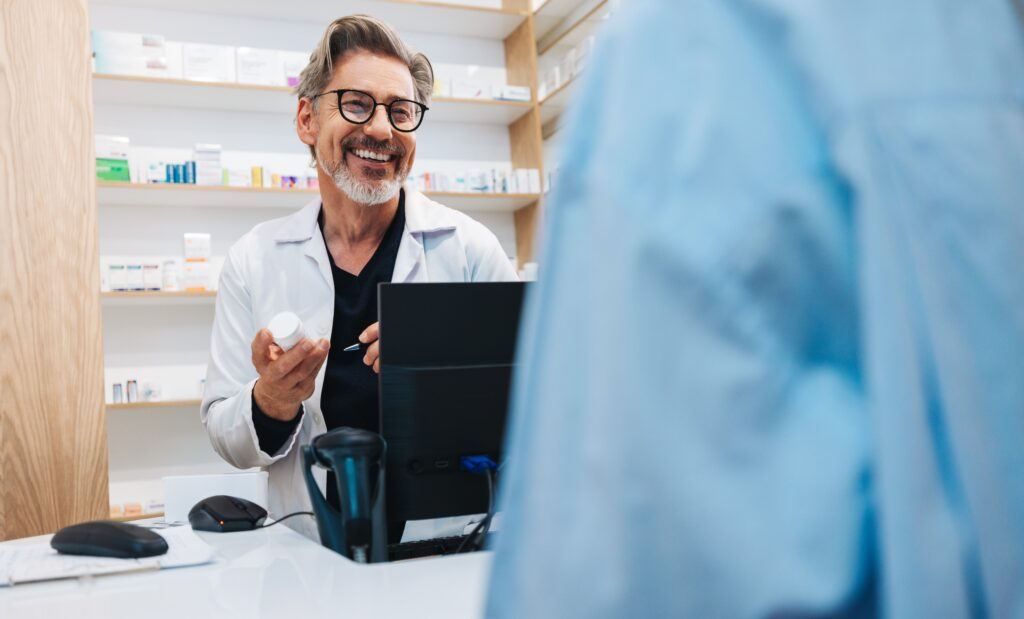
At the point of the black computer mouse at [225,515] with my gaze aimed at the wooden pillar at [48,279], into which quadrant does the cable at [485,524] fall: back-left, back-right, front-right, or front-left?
back-right

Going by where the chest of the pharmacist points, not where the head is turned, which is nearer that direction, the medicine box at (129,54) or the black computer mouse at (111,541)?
the black computer mouse

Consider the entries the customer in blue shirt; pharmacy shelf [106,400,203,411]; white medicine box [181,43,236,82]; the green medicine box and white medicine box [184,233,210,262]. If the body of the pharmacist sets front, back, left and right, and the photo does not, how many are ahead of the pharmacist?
1

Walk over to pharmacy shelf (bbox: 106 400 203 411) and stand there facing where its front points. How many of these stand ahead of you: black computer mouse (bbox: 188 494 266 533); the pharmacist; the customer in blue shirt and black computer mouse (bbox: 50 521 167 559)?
4

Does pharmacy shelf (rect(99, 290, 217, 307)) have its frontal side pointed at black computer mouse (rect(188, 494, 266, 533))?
yes

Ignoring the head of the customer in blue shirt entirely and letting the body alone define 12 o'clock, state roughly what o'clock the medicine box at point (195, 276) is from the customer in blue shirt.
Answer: The medicine box is roughly at 12 o'clock from the customer in blue shirt.

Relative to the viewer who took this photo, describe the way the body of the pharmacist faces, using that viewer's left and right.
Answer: facing the viewer

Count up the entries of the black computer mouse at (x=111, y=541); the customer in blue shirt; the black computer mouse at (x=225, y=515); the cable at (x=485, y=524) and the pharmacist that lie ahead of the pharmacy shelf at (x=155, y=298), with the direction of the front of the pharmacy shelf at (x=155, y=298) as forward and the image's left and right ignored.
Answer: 5

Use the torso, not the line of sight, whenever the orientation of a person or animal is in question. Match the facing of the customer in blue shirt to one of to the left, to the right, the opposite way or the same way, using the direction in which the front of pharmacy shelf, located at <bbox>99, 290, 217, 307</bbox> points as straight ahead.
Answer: the opposite way

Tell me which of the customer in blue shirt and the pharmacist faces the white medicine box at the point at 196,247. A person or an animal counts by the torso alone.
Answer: the customer in blue shirt

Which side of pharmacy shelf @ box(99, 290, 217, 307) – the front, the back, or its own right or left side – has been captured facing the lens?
front

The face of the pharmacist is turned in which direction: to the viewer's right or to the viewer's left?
to the viewer's right
